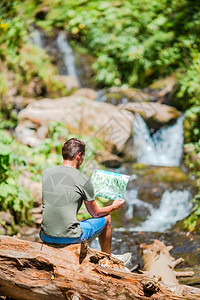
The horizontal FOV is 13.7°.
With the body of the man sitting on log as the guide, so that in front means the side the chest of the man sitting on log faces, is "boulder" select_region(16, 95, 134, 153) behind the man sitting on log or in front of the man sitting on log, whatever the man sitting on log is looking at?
in front

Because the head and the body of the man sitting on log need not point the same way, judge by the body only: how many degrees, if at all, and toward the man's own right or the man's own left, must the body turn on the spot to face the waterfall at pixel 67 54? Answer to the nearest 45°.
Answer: approximately 45° to the man's own left

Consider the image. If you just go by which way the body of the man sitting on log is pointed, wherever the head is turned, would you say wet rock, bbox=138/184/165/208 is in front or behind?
in front

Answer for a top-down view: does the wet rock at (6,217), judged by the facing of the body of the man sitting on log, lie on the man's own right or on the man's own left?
on the man's own left

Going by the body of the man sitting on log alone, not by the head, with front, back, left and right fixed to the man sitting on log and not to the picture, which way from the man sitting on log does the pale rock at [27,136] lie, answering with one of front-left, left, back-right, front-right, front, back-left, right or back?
front-left

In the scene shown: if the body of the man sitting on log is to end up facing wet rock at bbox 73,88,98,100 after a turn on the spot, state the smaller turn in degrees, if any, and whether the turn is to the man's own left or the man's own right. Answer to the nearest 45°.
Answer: approximately 45° to the man's own left

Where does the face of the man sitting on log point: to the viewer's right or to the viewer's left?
to the viewer's right

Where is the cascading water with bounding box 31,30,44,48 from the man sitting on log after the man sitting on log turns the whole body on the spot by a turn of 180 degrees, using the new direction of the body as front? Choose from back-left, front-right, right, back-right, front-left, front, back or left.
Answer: back-right

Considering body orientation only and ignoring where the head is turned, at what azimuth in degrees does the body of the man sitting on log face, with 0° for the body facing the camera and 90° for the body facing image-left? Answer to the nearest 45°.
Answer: approximately 225°
